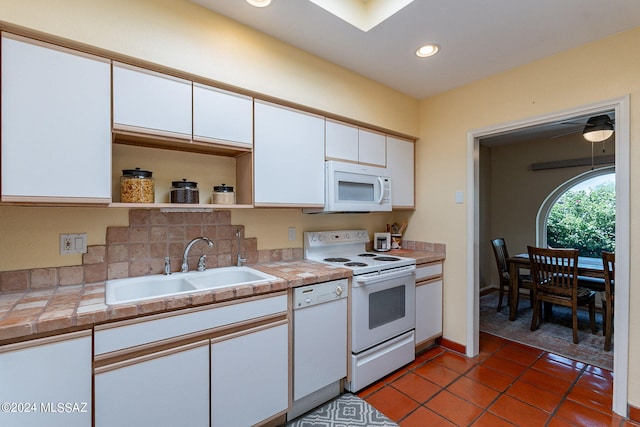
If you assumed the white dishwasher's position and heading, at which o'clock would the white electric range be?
The white electric range is roughly at 9 o'clock from the white dishwasher.

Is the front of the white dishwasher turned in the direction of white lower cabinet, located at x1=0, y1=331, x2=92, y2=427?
no

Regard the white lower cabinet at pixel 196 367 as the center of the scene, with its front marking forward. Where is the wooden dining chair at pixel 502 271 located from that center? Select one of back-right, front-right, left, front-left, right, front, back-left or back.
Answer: front-left

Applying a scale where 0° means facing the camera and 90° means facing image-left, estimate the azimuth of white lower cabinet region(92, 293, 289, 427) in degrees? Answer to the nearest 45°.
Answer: approximately 315°

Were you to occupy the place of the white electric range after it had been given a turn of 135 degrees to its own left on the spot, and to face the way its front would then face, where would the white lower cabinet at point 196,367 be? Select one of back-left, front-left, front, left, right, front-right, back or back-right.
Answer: back-left

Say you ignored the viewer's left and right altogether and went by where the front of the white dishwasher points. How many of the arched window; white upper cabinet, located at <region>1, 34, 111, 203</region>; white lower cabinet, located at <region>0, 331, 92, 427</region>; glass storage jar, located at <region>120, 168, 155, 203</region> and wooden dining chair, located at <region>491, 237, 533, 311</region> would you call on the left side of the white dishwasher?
2

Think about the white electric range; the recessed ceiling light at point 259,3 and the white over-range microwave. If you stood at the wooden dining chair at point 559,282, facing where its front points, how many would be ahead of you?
0

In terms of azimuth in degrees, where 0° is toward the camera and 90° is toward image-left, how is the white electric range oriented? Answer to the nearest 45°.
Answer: approximately 315°

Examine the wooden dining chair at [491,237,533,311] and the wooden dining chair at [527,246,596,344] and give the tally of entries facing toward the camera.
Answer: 0

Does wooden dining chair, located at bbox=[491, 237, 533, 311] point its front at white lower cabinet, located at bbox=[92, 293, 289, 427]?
no

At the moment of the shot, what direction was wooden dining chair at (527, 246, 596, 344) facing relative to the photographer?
facing away from the viewer and to the right of the viewer

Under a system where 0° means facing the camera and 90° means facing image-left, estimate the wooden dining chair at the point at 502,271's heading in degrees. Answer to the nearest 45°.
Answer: approximately 270°

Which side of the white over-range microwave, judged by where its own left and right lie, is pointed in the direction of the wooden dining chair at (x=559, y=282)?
left

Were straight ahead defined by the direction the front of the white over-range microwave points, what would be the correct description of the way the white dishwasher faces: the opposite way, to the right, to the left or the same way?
the same way

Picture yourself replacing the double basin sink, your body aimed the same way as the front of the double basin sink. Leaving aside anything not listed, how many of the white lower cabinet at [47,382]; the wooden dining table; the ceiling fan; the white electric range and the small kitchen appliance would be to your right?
1

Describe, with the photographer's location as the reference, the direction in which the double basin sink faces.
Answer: facing the viewer and to the right of the viewer

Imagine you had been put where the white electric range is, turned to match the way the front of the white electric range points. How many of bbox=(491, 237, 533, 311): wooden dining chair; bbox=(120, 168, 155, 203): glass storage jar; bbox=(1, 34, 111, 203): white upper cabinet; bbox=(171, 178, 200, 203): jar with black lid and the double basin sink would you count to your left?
1

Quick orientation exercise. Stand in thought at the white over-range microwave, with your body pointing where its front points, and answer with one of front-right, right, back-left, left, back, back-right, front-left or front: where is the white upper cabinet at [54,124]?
right

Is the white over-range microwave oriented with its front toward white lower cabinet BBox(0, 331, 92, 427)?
no
